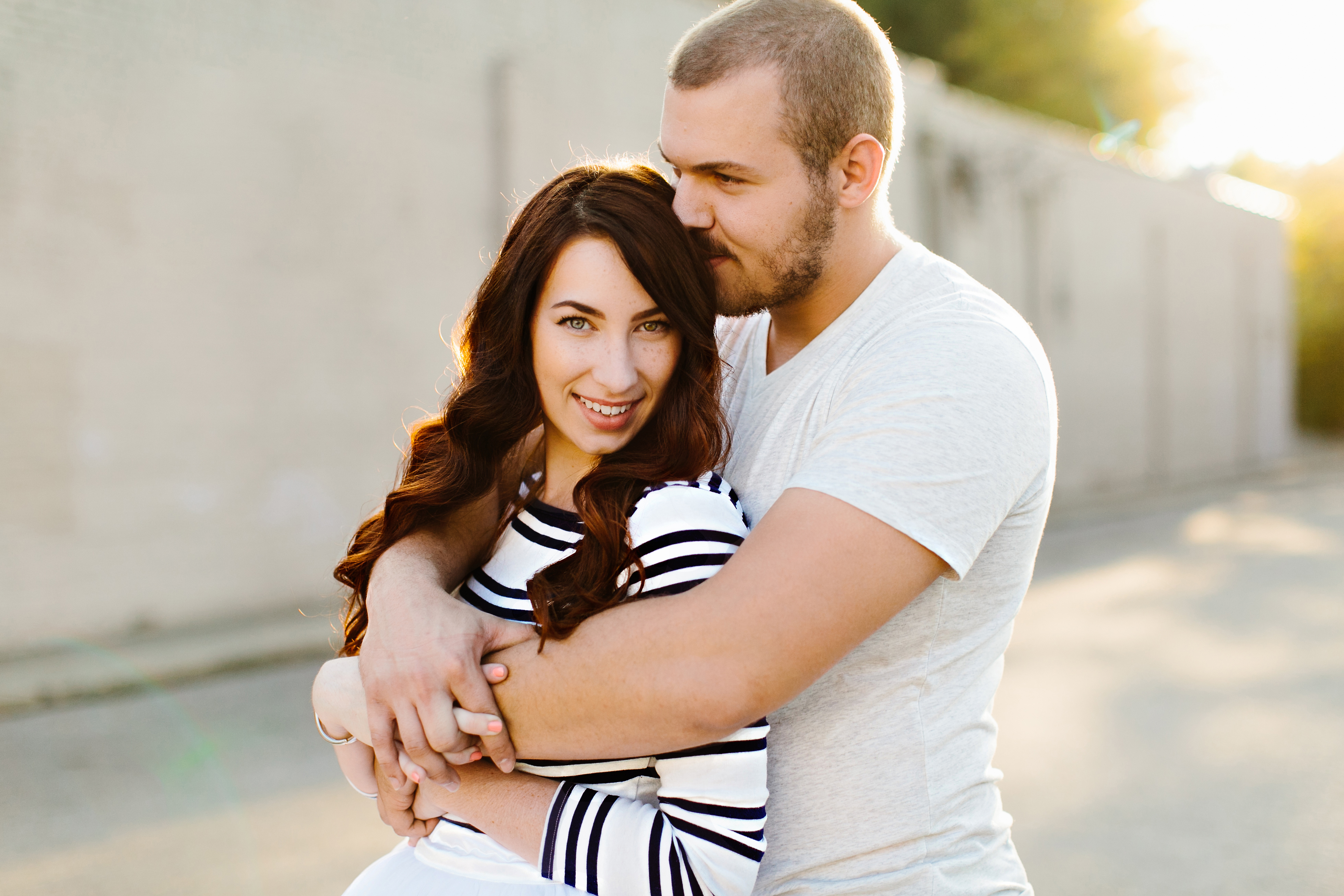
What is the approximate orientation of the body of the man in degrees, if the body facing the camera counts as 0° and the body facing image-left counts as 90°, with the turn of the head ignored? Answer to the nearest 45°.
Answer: approximately 45°

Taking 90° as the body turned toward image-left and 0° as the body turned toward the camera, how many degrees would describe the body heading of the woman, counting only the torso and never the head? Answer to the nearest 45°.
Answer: approximately 45°
